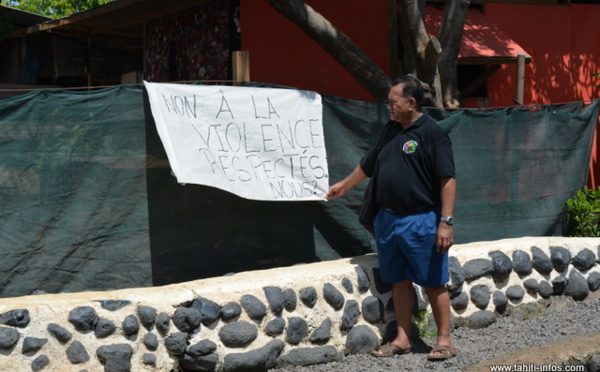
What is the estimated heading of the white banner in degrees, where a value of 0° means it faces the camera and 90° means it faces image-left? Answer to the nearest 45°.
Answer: approximately 0°

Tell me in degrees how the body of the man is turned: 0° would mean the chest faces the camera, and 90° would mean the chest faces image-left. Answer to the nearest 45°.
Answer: approximately 45°

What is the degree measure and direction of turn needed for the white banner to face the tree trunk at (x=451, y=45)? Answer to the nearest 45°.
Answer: approximately 135° to its left

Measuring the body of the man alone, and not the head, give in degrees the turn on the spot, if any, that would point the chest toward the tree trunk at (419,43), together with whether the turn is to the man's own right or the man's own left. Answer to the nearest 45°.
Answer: approximately 135° to the man's own right

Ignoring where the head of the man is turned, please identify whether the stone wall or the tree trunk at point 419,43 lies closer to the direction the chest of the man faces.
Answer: the stone wall

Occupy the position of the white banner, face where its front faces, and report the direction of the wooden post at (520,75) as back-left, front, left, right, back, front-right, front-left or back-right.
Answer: back-left
